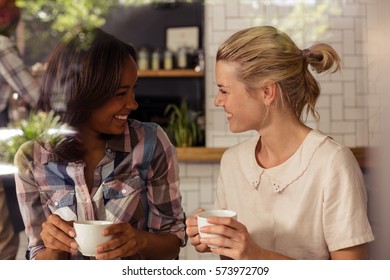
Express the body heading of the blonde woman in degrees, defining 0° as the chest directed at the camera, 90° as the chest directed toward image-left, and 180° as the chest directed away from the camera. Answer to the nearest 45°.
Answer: approximately 45°

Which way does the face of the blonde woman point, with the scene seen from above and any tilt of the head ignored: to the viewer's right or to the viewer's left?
to the viewer's left
